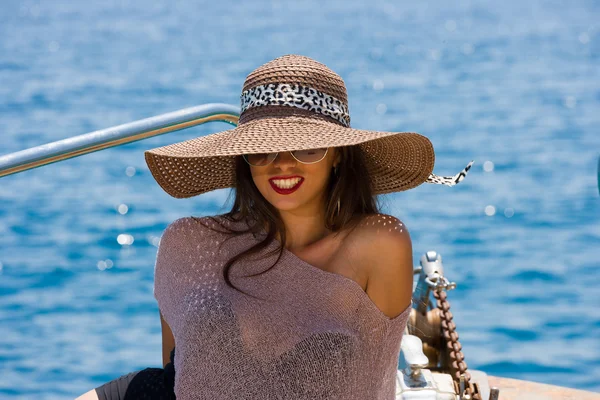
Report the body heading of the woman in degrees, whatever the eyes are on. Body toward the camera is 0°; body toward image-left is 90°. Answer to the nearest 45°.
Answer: approximately 0°

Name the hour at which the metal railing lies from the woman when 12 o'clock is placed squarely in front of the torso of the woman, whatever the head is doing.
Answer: The metal railing is roughly at 4 o'clock from the woman.

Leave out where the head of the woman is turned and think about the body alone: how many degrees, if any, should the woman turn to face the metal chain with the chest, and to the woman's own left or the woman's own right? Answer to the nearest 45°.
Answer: approximately 135° to the woman's own left
